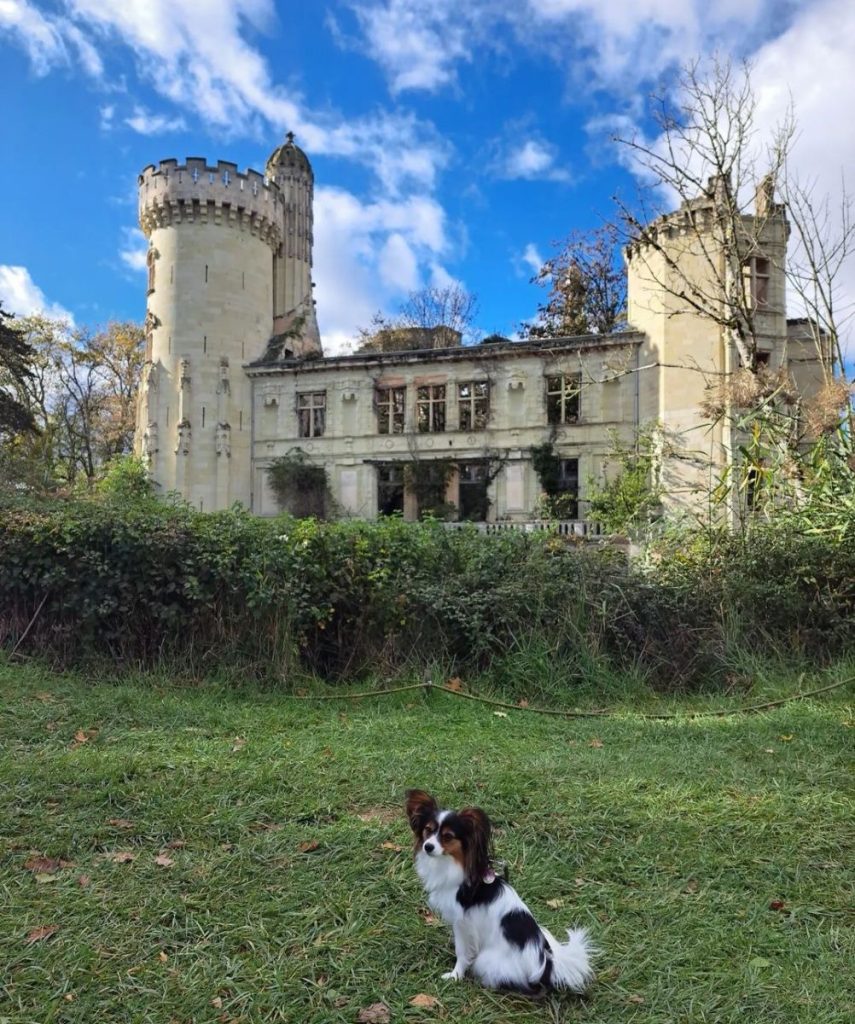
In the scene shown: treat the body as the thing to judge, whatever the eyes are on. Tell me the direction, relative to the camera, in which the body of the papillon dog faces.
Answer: to the viewer's left

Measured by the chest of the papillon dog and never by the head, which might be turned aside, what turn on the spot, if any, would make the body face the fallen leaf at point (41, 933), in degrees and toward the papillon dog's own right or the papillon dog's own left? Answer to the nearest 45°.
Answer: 0° — it already faces it

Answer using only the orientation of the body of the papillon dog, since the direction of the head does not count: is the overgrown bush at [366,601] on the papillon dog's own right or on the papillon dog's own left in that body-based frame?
on the papillon dog's own right

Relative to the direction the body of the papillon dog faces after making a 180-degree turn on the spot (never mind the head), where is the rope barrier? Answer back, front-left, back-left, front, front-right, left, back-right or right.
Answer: left

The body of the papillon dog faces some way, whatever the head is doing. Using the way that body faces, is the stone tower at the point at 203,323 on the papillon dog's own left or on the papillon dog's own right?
on the papillon dog's own right

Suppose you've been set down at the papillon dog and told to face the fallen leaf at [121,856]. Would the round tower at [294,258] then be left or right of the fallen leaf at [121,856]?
right

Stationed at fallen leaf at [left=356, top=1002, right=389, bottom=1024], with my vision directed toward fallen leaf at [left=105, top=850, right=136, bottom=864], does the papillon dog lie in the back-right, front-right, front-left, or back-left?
back-right

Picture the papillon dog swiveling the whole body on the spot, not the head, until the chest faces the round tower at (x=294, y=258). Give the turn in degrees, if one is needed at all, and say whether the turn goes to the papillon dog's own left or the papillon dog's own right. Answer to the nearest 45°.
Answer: approximately 90° to the papillon dog's own right
